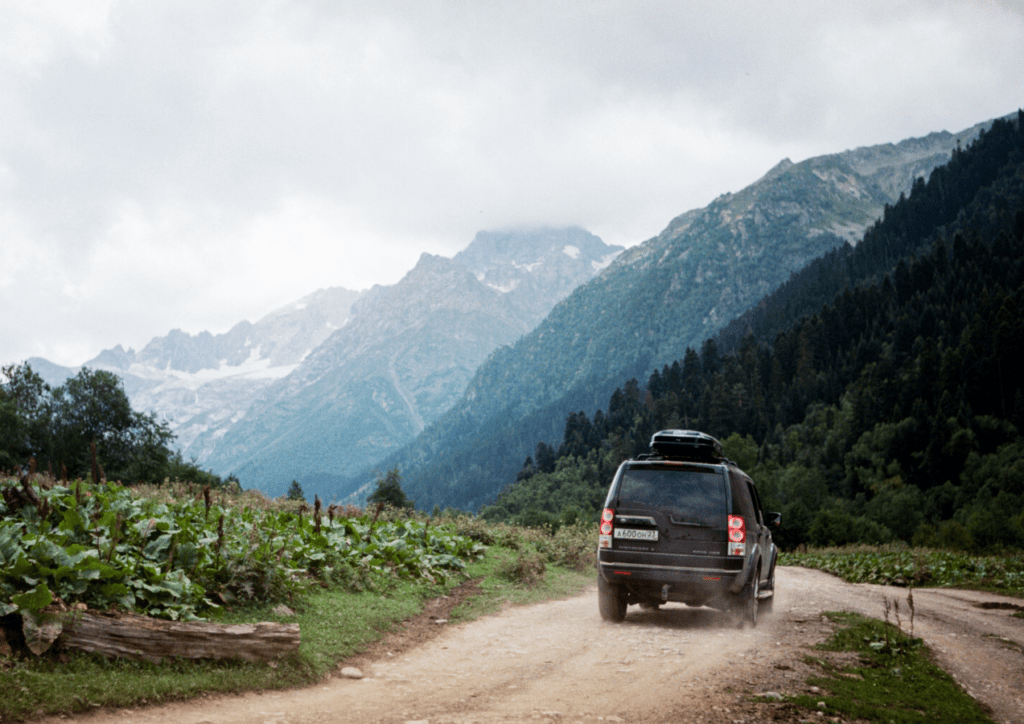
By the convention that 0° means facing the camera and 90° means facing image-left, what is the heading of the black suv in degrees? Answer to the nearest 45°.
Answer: approximately 180°

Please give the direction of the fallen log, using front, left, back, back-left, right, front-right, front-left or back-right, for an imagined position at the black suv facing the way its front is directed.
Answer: back-left
